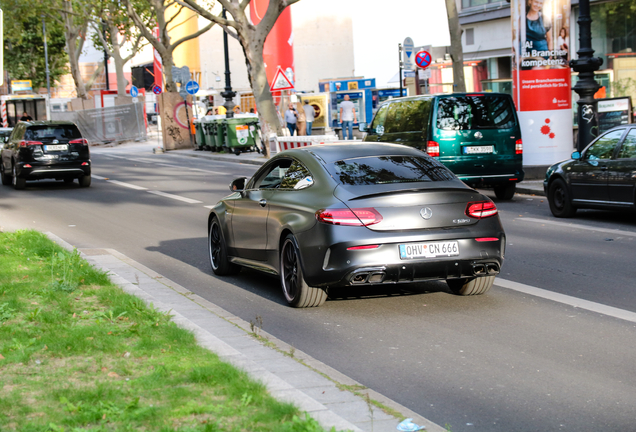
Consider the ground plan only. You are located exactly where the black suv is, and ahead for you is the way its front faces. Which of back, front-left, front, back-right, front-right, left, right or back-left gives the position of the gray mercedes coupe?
back

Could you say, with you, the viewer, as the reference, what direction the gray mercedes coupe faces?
facing away from the viewer and to the left of the viewer

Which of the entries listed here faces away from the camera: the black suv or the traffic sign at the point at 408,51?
the black suv

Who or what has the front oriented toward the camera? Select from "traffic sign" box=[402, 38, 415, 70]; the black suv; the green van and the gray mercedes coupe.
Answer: the traffic sign

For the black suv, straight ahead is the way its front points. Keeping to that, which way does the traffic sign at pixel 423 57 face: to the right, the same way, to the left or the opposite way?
the opposite way

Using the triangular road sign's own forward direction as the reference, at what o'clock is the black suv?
The black suv is roughly at 1 o'clock from the triangular road sign.
